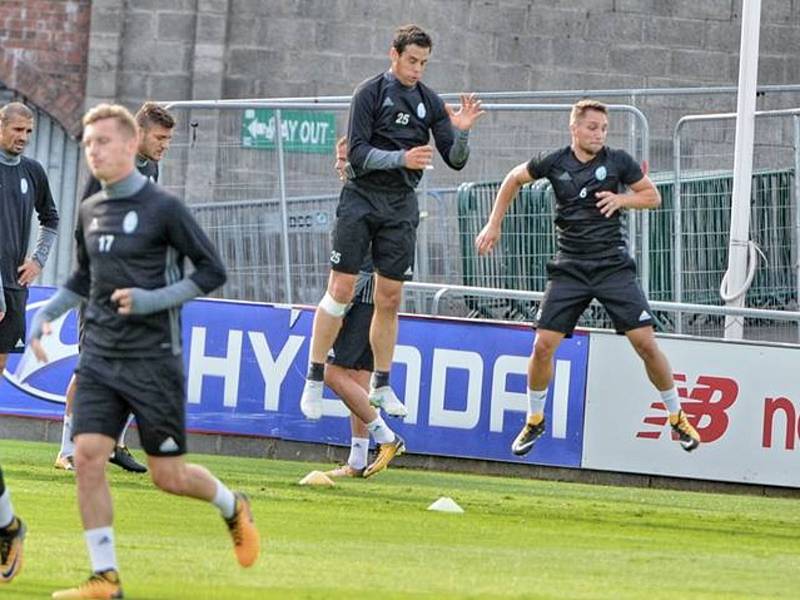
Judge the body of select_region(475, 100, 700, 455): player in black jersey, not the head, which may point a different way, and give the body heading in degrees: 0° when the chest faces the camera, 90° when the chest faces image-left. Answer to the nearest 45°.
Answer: approximately 0°

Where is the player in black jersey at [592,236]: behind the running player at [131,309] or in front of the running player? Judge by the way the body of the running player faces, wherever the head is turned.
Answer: behind
